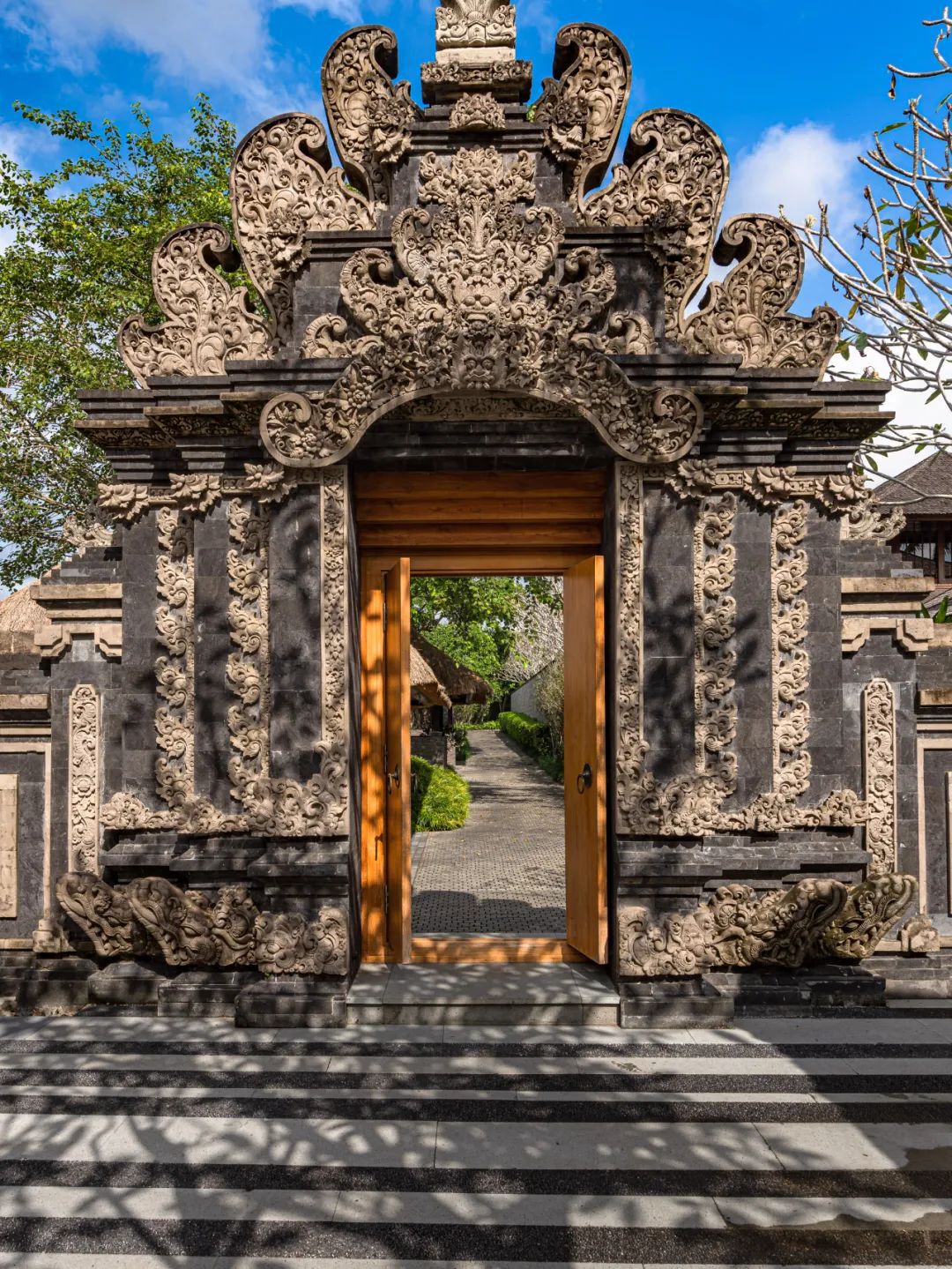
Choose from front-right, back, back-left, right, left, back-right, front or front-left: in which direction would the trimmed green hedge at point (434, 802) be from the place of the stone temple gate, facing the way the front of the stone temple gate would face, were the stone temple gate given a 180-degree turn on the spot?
front

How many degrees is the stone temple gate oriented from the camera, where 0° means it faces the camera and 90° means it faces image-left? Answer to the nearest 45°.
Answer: approximately 0°

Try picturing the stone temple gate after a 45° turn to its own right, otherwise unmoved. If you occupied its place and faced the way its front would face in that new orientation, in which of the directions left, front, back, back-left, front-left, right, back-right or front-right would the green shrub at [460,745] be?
back-right

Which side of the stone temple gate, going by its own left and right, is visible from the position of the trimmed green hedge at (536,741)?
back
